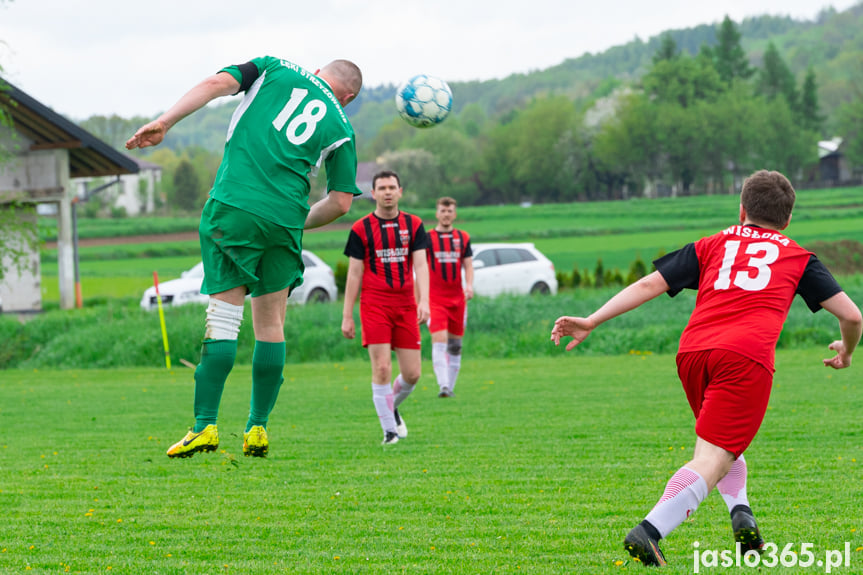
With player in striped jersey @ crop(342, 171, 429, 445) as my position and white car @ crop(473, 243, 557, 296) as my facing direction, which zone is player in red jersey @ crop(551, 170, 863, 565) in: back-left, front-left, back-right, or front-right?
back-right

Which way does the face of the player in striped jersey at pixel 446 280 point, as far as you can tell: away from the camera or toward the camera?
toward the camera

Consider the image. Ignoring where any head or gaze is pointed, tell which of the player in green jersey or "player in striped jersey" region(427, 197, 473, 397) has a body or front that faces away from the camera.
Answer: the player in green jersey

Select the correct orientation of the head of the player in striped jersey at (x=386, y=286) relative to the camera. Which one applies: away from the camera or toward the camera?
toward the camera

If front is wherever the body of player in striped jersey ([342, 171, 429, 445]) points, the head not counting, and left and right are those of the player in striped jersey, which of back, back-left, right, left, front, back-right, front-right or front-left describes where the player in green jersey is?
front

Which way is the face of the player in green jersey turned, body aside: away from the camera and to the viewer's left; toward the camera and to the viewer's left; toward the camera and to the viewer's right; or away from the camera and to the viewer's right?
away from the camera and to the viewer's right

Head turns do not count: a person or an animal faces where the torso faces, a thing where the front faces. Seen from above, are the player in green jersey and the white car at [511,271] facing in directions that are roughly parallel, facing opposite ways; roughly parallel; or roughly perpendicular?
roughly perpendicular

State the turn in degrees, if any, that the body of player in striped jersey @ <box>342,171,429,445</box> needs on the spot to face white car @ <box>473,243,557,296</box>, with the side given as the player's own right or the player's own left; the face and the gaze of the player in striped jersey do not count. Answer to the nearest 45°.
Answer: approximately 180°

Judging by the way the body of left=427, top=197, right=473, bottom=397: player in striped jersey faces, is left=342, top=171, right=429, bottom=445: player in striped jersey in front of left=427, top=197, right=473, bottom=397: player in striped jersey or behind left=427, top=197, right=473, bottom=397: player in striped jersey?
in front

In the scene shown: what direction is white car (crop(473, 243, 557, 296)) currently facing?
to the viewer's left

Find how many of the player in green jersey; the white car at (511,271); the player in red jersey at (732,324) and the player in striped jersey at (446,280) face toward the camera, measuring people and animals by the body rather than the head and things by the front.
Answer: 1

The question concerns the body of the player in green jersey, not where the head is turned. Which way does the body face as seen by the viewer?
away from the camera

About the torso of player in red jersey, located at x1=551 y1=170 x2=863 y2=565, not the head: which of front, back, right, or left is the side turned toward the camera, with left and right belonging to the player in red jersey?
back

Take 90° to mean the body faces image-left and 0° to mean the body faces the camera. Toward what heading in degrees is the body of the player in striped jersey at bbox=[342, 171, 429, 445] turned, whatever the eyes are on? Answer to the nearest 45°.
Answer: approximately 0°

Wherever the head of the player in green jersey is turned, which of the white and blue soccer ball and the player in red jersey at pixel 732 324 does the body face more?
the white and blue soccer ball

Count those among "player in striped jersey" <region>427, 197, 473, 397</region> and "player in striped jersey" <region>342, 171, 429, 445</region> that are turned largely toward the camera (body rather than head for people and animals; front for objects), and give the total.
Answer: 2

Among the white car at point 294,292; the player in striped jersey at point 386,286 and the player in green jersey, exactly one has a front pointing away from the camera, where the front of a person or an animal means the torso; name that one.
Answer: the player in green jersey

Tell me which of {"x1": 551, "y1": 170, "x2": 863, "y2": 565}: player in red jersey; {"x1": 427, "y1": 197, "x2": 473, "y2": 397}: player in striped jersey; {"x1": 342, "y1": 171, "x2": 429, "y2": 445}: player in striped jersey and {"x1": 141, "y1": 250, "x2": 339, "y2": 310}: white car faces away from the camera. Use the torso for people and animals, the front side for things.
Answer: the player in red jersey

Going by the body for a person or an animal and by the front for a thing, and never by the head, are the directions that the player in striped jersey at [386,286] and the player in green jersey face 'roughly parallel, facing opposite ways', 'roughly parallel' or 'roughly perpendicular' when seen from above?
roughly parallel, facing opposite ways

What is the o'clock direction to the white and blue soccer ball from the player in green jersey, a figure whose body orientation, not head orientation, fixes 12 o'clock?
The white and blue soccer ball is roughly at 3 o'clock from the player in green jersey.
